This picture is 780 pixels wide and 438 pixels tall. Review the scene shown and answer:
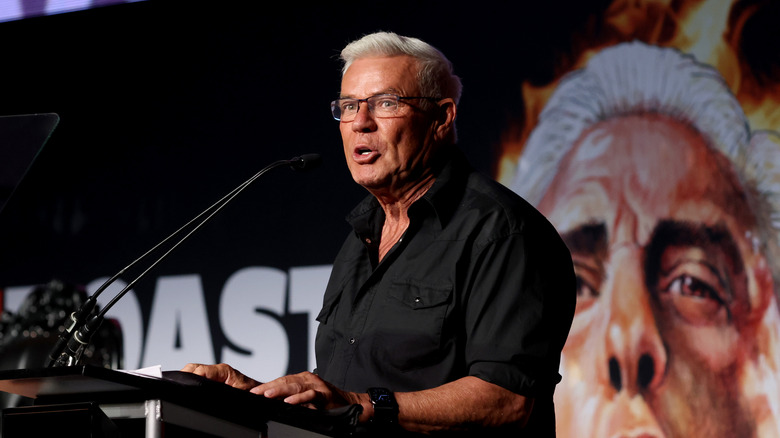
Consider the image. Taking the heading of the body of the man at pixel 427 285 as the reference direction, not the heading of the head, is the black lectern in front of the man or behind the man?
in front

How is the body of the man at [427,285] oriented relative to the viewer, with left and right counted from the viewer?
facing the viewer and to the left of the viewer

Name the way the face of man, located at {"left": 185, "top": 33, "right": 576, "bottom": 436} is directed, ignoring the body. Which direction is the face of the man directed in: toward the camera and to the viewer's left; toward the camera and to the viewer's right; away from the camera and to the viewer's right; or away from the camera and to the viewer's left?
toward the camera and to the viewer's left
